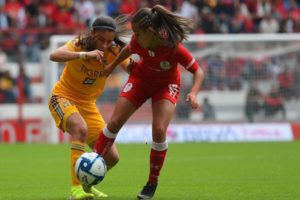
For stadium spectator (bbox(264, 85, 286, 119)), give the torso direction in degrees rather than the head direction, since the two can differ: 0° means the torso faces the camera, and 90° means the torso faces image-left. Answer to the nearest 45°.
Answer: approximately 0°

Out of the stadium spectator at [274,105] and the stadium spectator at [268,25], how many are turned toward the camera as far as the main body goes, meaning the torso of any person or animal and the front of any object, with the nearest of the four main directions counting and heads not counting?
2

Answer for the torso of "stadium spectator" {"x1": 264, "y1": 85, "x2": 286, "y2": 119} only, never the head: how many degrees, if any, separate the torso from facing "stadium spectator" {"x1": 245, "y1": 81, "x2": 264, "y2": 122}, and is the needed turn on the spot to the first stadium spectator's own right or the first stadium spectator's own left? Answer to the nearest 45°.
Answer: approximately 90° to the first stadium spectator's own right

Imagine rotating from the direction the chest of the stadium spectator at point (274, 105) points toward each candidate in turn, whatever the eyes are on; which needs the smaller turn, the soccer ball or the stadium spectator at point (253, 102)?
the soccer ball

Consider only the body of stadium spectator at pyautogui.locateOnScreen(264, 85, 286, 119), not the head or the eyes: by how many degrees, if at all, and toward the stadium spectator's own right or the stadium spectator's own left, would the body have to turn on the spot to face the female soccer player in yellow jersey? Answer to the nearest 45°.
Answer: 0° — they already face them

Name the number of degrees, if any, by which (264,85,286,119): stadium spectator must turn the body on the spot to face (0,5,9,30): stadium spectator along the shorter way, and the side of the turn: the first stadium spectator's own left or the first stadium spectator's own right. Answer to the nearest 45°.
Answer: approximately 90° to the first stadium spectator's own right

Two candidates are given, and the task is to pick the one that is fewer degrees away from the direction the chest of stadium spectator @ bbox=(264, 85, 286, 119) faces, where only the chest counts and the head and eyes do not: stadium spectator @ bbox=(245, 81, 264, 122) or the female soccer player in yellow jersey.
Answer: the female soccer player in yellow jersey

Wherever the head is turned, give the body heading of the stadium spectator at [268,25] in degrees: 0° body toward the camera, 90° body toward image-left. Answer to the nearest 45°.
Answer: approximately 0°
